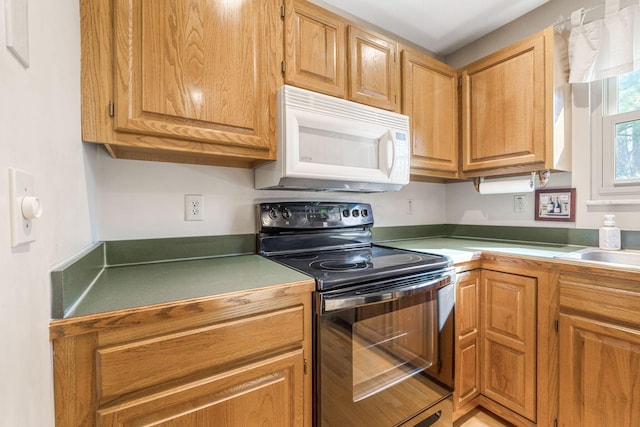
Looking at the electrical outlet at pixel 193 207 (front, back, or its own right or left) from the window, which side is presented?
left

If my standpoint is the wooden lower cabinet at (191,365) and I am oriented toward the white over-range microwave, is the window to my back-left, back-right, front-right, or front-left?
front-right

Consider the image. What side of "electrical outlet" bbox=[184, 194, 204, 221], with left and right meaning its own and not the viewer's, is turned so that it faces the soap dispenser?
left

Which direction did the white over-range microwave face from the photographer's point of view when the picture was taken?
facing the viewer and to the right of the viewer

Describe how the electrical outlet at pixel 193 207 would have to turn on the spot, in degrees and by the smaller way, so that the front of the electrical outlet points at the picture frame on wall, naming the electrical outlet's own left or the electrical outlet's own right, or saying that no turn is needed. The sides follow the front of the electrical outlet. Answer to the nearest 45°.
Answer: approximately 90° to the electrical outlet's own left

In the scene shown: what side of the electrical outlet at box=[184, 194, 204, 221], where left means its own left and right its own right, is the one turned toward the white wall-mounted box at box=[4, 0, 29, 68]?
front

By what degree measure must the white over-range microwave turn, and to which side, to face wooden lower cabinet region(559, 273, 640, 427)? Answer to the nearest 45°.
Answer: approximately 45° to its left

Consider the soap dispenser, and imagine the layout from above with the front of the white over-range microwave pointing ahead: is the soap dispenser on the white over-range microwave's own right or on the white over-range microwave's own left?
on the white over-range microwave's own left

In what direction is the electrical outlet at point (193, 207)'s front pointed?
toward the camera

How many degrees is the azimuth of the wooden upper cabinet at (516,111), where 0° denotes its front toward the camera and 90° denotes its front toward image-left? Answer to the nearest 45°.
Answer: approximately 45°

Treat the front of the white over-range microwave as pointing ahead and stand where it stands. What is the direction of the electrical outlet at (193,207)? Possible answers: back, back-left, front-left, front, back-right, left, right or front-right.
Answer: back-right
